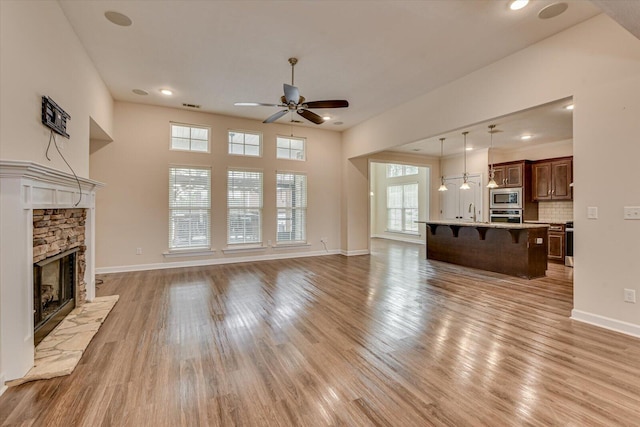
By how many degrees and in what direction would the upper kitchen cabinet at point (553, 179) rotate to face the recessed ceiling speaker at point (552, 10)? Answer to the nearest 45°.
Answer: approximately 45° to its left

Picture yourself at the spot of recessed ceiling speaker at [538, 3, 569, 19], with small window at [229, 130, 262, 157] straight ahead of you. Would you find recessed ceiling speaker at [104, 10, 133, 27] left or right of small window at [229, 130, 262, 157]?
left

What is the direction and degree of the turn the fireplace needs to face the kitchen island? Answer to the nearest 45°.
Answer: approximately 45° to its left

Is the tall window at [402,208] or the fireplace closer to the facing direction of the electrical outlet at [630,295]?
the fireplace

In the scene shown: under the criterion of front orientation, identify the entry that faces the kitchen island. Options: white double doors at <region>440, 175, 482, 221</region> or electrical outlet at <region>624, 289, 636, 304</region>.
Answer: the white double doors

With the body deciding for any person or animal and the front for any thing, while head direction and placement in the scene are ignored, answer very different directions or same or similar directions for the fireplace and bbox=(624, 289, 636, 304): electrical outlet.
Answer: very different directions

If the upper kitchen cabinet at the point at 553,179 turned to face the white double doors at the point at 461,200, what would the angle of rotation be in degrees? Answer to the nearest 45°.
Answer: approximately 45° to its right

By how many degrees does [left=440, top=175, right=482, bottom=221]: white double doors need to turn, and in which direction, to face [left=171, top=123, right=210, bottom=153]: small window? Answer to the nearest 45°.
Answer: approximately 45° to its right

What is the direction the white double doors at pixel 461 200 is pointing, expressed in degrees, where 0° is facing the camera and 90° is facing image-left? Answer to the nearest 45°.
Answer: approximately 0°

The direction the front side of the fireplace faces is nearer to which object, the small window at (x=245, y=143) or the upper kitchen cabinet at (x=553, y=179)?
the upper kitchen cabinet
